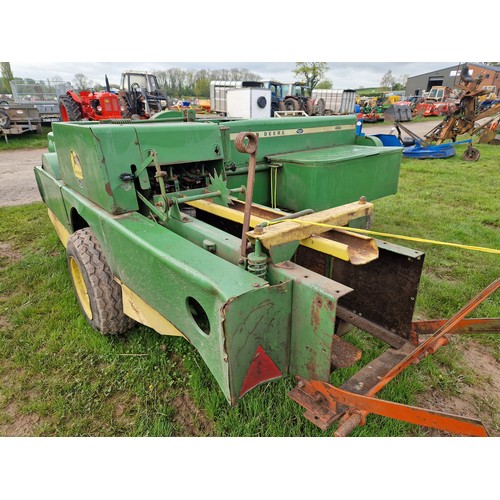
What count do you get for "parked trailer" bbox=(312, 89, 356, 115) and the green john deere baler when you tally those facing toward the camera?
0

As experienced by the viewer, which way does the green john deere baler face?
facing away from the viewer and to the left of the viewer

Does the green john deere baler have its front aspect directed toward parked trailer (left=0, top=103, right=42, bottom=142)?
yes

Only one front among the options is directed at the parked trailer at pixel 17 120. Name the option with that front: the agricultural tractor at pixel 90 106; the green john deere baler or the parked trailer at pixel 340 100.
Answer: the green john deere baler

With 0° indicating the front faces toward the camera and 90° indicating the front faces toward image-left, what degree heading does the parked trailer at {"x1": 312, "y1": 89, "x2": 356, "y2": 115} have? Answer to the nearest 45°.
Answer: approximately 135°

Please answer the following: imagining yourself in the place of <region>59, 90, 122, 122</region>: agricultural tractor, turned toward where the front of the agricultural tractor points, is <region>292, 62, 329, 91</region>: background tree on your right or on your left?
on your left

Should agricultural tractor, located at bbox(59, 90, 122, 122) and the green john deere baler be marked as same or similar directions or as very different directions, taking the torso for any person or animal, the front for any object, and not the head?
very different directions

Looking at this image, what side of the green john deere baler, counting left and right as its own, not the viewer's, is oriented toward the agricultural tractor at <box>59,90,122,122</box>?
front

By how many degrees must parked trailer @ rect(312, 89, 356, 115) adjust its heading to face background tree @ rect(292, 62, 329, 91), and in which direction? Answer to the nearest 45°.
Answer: approximately 45° to its right

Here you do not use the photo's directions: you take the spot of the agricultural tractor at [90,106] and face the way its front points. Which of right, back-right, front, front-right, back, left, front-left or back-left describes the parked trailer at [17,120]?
back

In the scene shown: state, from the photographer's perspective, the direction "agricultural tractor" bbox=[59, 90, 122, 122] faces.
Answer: facing the viewer and to the right of the viewer

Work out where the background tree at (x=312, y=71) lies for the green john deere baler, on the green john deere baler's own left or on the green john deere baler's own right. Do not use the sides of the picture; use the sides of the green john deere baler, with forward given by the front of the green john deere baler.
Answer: on the green john deere baler's own right
